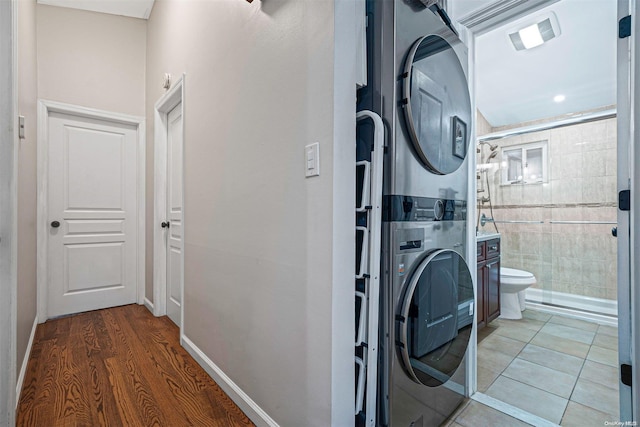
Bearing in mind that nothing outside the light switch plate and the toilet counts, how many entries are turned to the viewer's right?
1

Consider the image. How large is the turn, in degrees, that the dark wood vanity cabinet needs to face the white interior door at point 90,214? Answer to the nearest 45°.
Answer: approximately 135° to its right

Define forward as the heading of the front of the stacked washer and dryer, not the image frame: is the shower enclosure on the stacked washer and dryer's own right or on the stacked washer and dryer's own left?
on the stacked washer and dryer's own left

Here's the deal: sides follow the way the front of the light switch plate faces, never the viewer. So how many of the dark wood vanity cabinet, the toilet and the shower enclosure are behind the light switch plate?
3

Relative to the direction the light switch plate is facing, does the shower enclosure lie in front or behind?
behind
